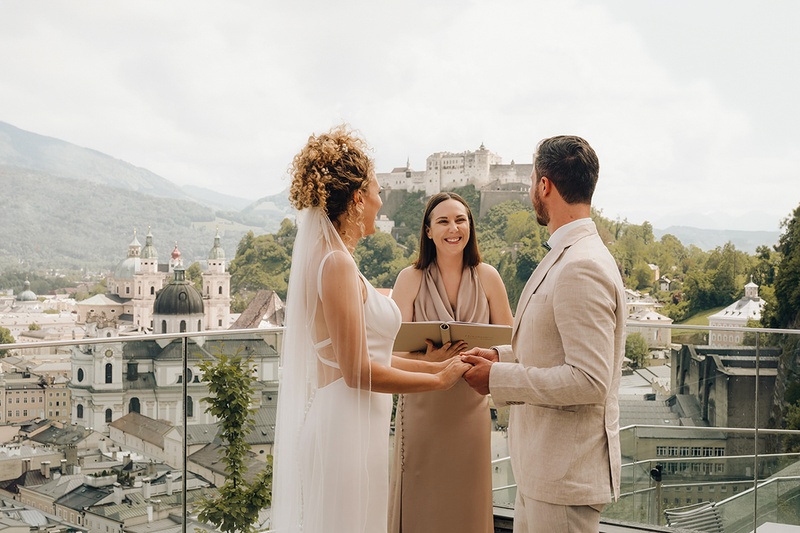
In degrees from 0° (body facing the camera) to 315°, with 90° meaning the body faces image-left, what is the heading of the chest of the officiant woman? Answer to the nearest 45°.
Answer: approximately 0°

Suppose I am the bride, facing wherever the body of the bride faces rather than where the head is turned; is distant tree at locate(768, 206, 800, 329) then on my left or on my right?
on my left

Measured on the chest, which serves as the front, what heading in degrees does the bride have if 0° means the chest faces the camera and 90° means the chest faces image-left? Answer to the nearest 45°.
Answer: approximately 270°

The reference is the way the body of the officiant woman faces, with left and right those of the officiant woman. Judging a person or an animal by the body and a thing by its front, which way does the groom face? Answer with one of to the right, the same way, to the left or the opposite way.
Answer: to the right

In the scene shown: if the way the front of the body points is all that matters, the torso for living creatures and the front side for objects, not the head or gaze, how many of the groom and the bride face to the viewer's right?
1

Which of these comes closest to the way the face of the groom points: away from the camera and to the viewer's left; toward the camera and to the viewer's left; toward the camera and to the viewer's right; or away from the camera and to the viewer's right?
away from the camera and to the viewer's left

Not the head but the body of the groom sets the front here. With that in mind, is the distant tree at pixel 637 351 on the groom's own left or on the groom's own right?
on the groom's own right

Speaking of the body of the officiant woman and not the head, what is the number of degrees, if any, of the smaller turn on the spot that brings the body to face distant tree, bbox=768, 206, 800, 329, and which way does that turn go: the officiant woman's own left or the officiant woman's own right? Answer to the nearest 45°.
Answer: approximately 135° to the officiant woman's own left

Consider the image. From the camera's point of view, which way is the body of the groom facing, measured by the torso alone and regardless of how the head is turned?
to the viewer's left
